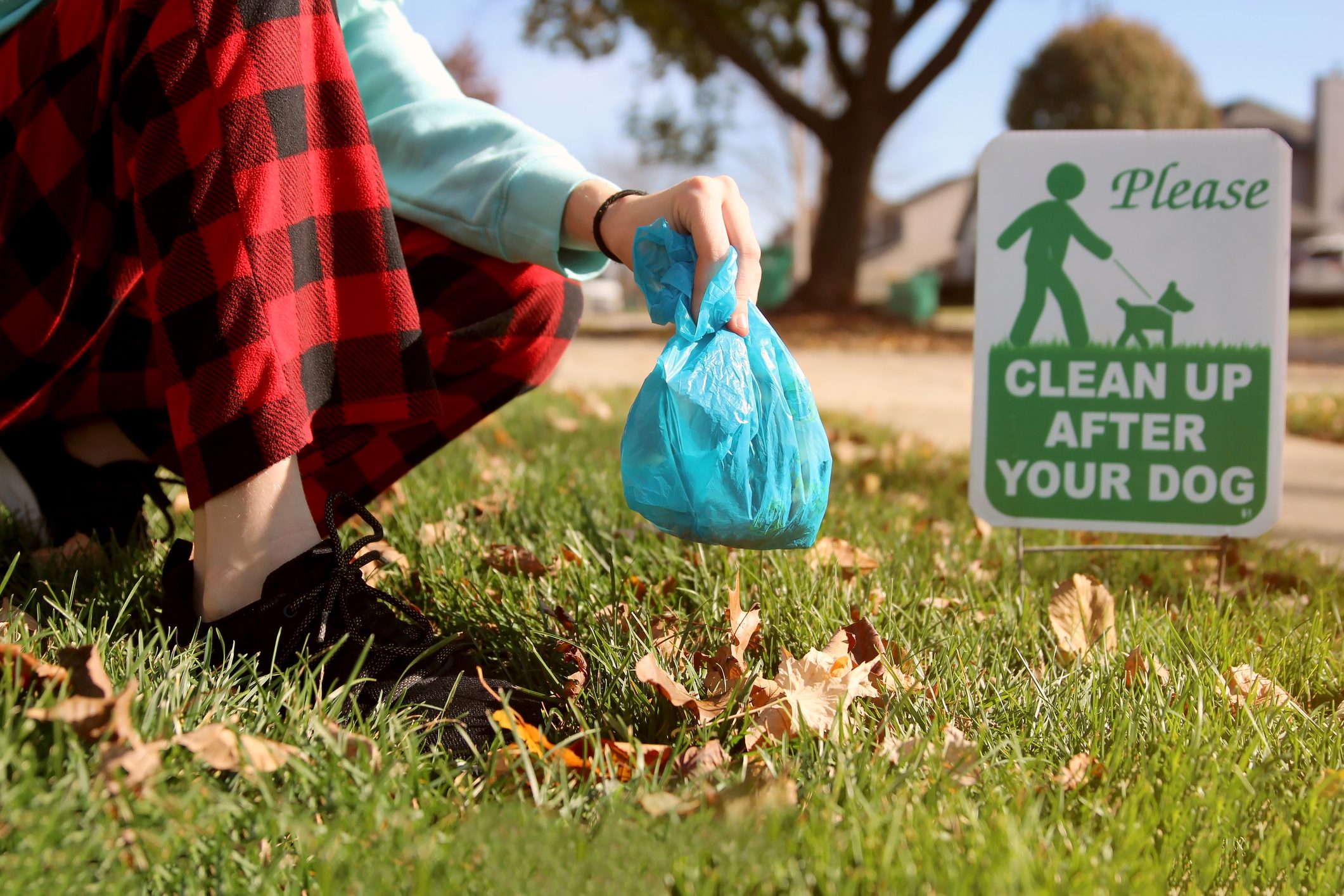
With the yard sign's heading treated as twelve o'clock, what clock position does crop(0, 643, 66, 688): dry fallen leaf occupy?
The dry fallen leaf is roughly at 1 o'clock from the yard sign.

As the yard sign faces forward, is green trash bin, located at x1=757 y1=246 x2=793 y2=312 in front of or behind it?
behind

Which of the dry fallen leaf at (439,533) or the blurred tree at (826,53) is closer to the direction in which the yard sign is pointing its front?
the dry fallen leaf

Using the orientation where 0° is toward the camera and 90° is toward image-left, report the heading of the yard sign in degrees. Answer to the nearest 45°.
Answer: approximately 0°

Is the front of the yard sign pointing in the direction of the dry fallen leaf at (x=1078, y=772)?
yes

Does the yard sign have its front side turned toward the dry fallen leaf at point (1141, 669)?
yes

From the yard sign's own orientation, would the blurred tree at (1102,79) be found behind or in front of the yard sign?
behind
